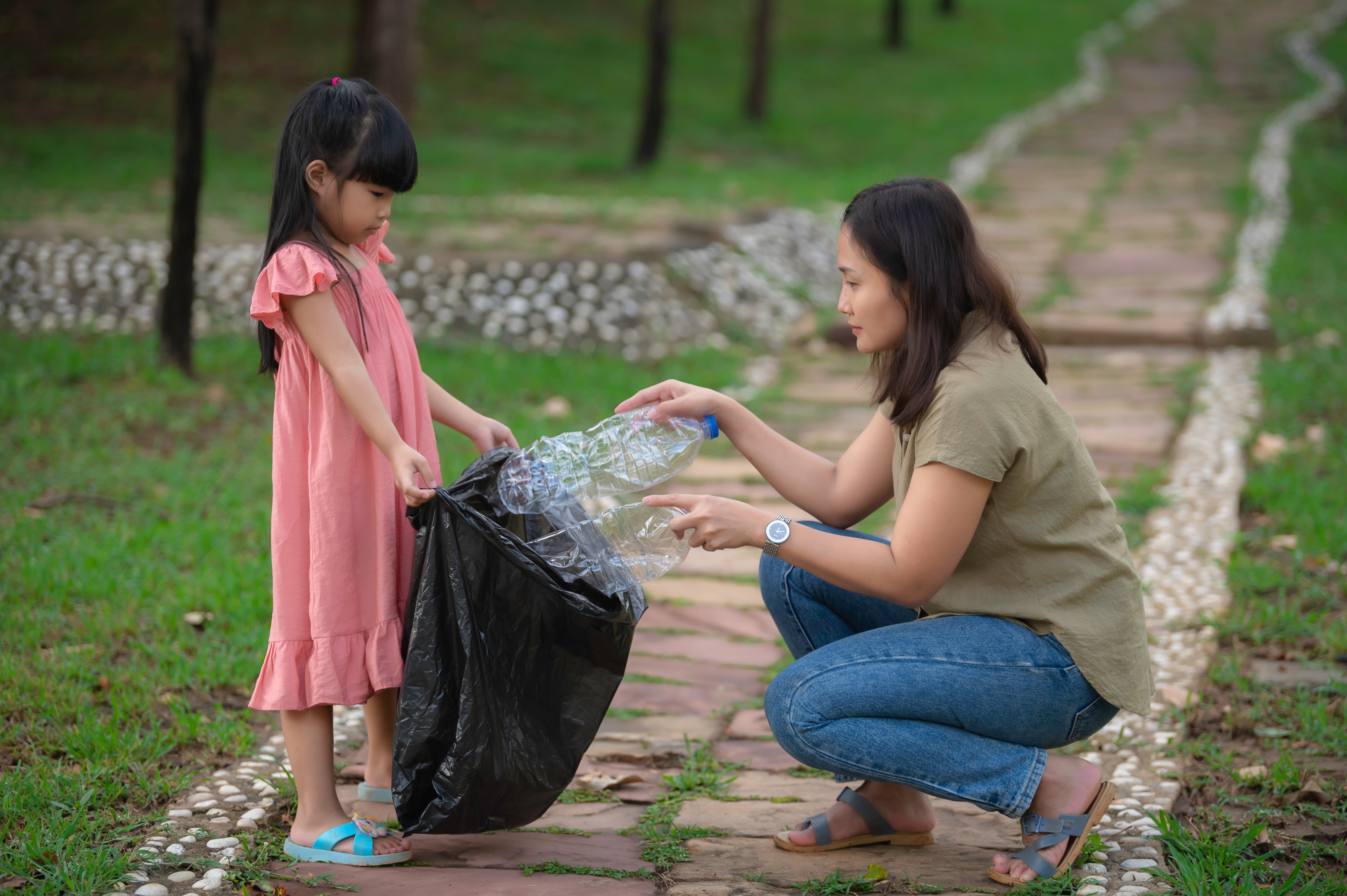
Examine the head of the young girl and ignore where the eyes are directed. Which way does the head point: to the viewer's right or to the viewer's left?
to the viewer's right

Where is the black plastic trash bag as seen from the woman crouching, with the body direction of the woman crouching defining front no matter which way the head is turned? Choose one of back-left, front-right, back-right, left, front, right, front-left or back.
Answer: front

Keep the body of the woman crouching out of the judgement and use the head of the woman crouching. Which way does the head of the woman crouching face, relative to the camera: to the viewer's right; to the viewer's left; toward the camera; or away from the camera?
to the viewer's left

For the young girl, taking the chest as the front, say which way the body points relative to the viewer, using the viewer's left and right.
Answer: facing the viewer and to the right of the viewer

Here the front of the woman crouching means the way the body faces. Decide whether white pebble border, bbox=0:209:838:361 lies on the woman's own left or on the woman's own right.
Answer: on the woman's own right

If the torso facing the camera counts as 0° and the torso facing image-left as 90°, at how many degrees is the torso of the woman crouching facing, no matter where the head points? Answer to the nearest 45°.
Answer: approximately 90°

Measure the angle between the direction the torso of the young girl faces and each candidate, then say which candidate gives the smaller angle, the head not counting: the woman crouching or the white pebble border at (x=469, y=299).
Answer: the woman crouching

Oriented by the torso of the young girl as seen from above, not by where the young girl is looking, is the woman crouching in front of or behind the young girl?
in front

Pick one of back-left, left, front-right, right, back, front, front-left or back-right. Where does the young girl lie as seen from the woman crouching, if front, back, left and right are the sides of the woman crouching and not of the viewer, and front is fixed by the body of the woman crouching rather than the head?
front

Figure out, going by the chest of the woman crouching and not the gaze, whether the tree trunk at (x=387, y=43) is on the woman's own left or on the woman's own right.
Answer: on the woman's own right

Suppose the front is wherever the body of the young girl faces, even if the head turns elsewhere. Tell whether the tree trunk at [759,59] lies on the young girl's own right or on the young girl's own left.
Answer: on the young girl's own left

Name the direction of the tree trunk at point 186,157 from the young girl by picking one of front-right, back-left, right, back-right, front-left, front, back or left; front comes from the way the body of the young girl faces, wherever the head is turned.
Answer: back-left

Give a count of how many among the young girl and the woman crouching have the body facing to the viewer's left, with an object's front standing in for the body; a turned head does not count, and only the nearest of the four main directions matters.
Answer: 1
